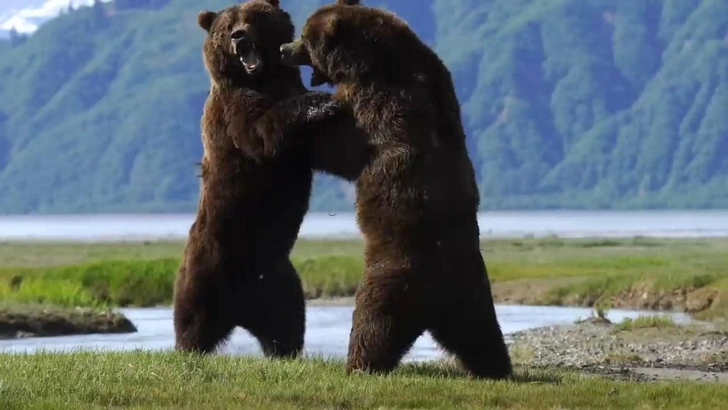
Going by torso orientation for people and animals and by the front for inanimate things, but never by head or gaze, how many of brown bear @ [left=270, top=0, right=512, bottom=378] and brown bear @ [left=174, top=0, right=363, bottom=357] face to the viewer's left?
1

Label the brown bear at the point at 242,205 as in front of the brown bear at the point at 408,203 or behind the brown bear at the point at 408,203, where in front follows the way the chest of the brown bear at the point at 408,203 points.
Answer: in front

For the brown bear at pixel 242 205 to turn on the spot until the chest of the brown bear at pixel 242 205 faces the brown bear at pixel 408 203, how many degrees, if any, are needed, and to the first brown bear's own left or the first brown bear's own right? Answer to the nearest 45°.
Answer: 0° — it already faces it

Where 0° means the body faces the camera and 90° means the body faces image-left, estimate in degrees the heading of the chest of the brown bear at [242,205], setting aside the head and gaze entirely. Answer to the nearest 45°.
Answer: approximately 315°

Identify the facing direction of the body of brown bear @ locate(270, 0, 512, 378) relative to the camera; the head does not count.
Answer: to the viewer's left

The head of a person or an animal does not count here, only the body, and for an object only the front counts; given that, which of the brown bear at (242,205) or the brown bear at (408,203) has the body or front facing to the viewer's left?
the brown bear at (408,203)
